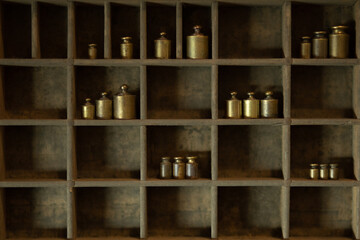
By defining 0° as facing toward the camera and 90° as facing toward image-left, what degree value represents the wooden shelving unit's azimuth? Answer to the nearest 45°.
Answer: approximately 0°
